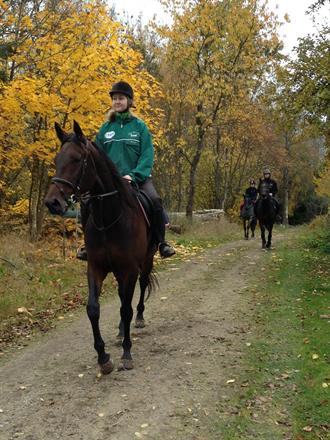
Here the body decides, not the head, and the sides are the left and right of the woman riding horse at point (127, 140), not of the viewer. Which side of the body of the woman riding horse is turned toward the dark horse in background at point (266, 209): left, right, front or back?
back

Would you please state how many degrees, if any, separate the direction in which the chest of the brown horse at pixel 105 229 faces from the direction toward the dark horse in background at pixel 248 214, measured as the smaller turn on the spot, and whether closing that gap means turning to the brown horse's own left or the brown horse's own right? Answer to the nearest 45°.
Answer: approximately 180°

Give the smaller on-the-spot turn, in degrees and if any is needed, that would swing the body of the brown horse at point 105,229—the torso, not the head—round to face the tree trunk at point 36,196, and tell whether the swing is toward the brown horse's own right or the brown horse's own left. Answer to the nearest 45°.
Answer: approximately 135° to the brown horse's own right

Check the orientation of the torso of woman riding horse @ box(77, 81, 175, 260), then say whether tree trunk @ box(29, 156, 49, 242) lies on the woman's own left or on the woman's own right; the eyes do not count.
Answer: on the woman's own right

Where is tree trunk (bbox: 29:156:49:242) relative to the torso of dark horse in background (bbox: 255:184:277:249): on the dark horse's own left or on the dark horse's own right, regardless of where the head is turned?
on the dark horse's own right

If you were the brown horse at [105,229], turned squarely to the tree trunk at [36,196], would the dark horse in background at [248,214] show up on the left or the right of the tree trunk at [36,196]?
right

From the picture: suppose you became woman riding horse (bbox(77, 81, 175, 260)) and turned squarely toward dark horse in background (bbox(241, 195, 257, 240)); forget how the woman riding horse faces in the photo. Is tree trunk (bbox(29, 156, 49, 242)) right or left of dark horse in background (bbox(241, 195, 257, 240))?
left

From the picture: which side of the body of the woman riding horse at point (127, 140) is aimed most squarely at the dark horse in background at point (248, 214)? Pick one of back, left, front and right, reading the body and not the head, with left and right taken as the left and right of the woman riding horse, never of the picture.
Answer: back

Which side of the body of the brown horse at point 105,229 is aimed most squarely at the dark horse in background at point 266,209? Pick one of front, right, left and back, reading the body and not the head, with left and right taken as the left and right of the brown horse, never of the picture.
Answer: back
